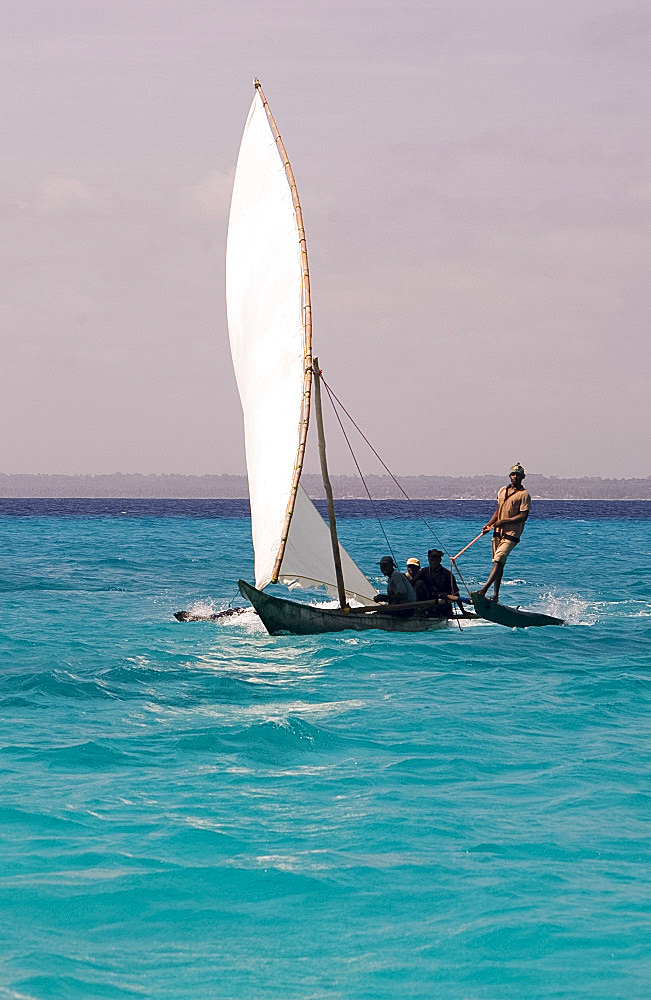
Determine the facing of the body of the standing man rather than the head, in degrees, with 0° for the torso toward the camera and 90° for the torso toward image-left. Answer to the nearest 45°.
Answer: approximately 45°

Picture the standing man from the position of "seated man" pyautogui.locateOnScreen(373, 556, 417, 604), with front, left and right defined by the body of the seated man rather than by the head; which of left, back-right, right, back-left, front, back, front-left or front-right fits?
back

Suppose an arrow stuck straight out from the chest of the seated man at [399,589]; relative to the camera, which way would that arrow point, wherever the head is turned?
to the viewer's left

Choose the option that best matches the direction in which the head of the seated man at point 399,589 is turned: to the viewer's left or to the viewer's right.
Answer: to the viewer's left

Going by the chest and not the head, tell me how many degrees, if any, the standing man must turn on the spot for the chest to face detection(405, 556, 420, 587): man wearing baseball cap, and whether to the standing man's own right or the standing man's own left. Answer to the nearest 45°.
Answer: approximately 45° to the standing man's own right

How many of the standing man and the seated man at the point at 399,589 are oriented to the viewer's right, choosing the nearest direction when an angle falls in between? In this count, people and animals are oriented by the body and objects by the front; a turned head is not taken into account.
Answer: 0

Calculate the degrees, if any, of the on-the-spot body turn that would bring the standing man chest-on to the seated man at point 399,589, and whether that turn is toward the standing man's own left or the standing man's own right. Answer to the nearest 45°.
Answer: approximately 45° to the standing man's own right
